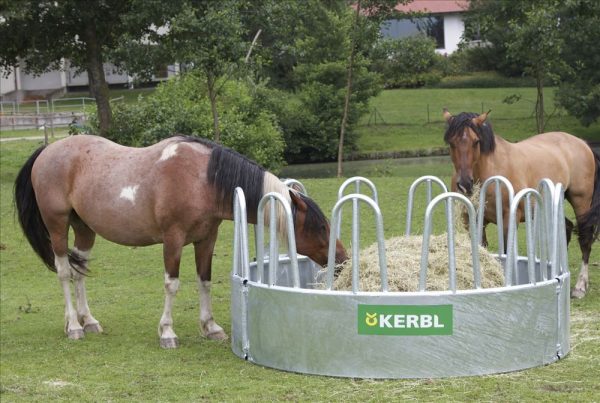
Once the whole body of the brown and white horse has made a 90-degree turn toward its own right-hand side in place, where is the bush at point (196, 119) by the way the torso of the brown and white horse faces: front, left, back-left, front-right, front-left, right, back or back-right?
back

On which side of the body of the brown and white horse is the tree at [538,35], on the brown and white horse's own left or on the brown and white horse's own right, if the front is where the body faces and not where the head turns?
on the brown and white horse's own left

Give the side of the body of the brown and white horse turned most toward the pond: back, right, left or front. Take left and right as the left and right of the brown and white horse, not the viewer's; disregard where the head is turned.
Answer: left

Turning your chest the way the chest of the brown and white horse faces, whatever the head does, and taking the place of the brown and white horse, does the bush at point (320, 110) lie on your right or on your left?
on your left

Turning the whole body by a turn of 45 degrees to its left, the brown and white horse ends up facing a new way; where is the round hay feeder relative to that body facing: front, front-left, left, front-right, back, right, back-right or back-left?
right

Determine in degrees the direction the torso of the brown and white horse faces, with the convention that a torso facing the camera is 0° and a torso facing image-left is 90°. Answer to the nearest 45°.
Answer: approximately 270°

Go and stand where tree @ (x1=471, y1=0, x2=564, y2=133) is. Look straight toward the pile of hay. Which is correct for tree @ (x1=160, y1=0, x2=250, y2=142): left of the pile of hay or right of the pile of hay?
right

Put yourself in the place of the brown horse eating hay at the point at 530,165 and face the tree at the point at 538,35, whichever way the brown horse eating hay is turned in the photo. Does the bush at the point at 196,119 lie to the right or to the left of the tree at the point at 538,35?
left

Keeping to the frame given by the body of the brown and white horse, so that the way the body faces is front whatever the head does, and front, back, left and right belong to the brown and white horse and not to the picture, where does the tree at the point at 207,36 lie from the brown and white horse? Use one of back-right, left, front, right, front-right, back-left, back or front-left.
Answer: left

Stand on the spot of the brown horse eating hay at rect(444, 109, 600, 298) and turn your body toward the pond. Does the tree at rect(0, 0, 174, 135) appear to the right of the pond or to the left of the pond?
left

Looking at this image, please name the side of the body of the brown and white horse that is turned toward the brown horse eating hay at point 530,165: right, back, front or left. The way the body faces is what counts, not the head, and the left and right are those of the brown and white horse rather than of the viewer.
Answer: front
